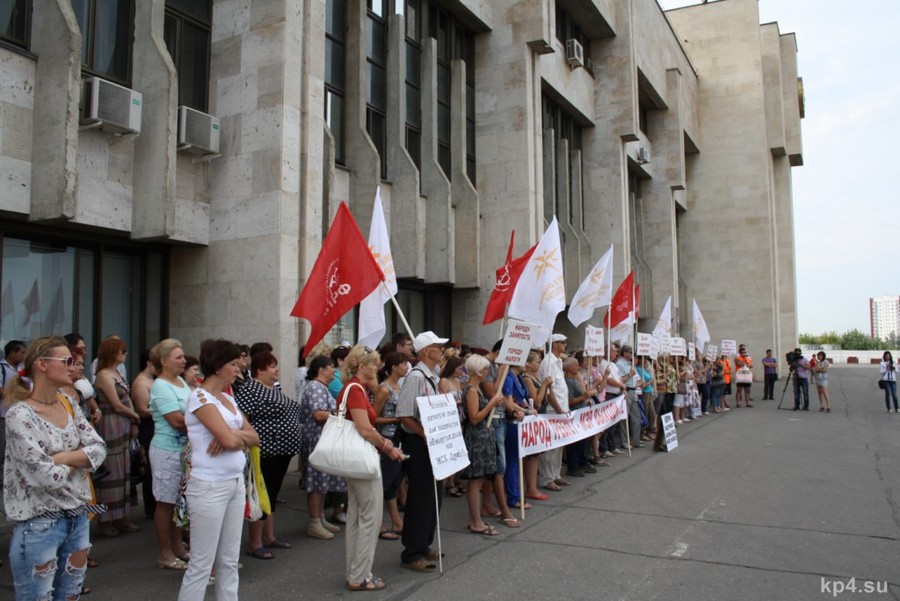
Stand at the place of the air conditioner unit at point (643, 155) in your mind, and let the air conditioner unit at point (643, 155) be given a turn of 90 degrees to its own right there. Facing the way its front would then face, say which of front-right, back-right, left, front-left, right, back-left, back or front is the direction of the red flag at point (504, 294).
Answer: front-left

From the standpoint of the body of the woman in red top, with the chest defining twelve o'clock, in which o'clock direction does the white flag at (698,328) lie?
The white flag is roughly at 10 o'clock from the woman in red top.

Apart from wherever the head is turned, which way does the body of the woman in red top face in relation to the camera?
to the viewer's right

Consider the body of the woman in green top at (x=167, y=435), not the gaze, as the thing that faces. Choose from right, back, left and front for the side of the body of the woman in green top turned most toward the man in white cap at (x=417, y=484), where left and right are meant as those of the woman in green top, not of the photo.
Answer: front

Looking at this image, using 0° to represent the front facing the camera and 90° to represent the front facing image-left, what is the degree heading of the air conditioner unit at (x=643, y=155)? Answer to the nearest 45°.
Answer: approximately 315°

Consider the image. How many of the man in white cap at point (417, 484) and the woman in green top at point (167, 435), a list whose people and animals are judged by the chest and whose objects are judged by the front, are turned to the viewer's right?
2

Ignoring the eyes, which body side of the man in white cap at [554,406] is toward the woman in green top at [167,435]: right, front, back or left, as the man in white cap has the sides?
right

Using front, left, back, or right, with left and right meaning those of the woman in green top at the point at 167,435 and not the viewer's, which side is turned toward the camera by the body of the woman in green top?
right

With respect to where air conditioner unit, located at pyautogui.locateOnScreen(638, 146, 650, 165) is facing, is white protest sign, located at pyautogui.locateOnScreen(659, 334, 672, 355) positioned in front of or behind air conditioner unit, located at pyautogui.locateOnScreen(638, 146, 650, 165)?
in front

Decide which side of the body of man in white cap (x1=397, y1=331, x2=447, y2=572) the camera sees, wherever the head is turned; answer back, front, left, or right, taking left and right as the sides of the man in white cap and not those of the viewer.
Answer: right

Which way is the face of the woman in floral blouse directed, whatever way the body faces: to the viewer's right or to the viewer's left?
to the viewer's right

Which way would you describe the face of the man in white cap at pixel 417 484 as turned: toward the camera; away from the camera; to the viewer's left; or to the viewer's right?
to the viewer's right

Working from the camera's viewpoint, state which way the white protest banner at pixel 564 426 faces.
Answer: facing the viewer and to the right of the viewer
